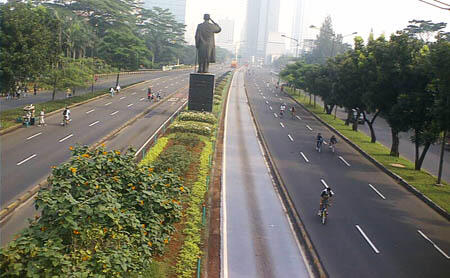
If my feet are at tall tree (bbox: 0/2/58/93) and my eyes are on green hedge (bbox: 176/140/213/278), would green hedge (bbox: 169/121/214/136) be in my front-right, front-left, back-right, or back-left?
front-left

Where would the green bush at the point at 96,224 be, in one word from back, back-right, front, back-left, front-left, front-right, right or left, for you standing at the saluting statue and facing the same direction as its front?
back

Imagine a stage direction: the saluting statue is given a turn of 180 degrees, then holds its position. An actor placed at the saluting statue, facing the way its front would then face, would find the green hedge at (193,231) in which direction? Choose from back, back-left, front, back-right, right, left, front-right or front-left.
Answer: front

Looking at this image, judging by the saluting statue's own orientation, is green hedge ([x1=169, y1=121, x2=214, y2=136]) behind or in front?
behind

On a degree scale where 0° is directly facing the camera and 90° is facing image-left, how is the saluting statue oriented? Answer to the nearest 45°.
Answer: approximately 180°
